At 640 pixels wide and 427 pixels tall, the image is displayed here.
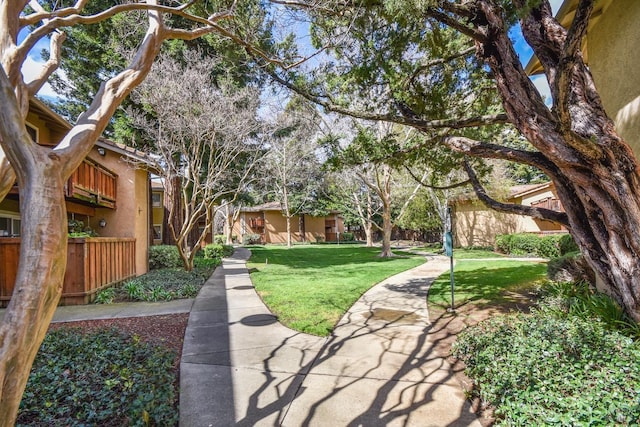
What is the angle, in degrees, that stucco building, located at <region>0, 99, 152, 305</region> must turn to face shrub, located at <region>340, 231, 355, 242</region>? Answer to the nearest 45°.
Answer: approximately 90° to its left

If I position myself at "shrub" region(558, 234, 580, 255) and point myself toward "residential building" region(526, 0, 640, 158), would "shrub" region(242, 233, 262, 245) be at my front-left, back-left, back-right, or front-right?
back-right

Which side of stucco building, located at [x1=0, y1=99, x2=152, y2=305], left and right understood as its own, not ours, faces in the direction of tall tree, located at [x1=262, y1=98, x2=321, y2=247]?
left

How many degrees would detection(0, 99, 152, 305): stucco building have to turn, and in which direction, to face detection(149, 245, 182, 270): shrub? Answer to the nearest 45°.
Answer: approximately 90° to its left

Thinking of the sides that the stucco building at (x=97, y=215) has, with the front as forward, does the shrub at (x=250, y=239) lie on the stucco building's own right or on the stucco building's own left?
on the stucco building's own left

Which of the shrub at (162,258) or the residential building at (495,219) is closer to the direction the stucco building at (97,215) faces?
the residential building

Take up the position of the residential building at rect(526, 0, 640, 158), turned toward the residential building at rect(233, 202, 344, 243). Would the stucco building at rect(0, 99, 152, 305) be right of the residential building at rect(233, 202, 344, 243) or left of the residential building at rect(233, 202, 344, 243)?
left

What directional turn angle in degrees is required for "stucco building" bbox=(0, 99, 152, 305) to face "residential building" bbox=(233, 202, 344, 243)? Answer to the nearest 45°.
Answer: approximately 90° to its left

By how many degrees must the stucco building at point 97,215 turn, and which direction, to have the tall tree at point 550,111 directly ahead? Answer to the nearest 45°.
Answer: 0° — it already faces it

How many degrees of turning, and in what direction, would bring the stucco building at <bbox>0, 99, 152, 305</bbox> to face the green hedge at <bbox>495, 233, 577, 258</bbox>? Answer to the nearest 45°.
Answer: approximately 45° to its left

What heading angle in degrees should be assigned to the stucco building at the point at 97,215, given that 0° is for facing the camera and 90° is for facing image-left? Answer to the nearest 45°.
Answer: approximately 315°

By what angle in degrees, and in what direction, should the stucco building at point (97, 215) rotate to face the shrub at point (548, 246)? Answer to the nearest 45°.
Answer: approximately 45° to its left
